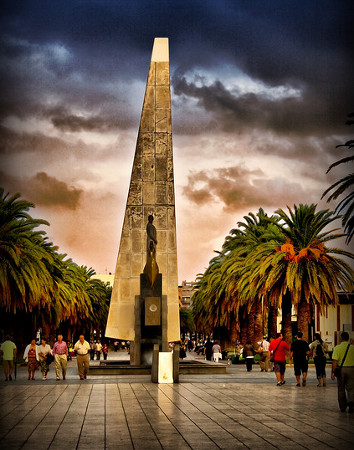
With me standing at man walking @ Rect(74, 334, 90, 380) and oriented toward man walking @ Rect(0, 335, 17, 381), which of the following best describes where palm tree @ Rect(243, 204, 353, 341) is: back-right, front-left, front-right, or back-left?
back-right

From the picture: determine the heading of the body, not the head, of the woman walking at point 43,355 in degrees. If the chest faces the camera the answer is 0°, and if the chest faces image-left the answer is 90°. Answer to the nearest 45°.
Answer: approximately 0°

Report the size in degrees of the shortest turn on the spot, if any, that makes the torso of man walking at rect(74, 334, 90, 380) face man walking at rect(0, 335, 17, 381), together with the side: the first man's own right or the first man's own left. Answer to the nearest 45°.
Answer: approximately 90° to the first man's own right

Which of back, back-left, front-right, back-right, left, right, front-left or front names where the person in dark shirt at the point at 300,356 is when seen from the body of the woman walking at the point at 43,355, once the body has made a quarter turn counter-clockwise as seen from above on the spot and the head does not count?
front-right

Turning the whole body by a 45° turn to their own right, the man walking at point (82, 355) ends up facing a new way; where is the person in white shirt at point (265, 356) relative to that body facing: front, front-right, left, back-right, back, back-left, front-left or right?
back

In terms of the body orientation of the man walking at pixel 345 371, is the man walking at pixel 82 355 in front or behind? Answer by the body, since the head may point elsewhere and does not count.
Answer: in front

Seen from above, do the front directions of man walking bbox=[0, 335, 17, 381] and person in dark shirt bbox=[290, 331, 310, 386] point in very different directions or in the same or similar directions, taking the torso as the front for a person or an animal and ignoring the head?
same or similar directions

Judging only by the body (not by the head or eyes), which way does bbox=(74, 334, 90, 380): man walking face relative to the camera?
toward the camera

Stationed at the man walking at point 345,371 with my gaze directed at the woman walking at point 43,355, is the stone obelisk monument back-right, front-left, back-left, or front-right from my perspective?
front-right
